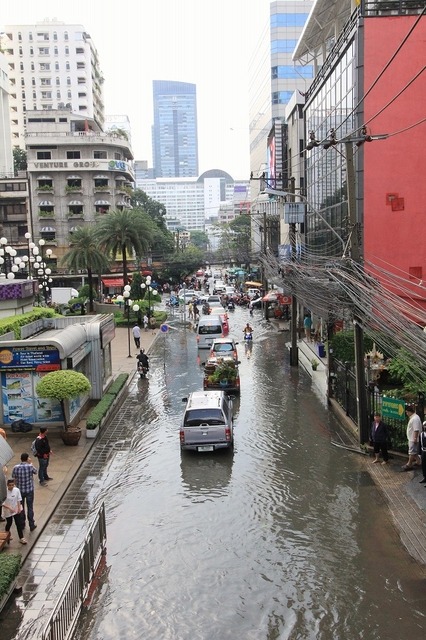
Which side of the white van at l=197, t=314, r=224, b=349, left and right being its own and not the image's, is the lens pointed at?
back

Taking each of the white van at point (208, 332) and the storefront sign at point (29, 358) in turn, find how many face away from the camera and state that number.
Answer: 1

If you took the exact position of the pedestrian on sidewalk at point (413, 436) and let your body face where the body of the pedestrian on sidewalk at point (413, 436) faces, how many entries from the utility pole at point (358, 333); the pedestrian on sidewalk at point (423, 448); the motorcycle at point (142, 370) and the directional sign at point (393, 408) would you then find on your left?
1

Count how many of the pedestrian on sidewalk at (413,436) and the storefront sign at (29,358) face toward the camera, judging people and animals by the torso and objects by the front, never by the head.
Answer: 1

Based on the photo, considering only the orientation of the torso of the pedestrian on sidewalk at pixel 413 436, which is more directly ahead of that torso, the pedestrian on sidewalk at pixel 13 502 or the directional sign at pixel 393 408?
the pedestrian on sidewalk

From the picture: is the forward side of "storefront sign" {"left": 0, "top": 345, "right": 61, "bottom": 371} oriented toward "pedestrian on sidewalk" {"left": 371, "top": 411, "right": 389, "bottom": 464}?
no
